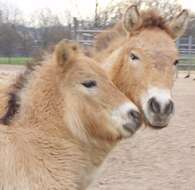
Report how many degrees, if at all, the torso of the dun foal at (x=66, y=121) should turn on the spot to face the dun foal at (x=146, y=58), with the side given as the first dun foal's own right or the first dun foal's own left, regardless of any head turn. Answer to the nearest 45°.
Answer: approximately 45° to the first dun foal's own left

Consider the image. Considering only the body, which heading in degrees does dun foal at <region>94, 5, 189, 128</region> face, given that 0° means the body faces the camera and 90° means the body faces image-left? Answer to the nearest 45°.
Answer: approximately 315°

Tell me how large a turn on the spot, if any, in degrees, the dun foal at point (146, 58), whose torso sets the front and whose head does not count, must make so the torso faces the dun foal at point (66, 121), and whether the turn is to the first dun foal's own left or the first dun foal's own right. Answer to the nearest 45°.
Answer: approximately 90° to the first dun foal's own right

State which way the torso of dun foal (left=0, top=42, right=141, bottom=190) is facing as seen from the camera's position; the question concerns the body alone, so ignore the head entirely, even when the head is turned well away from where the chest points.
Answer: to the viewer's right
